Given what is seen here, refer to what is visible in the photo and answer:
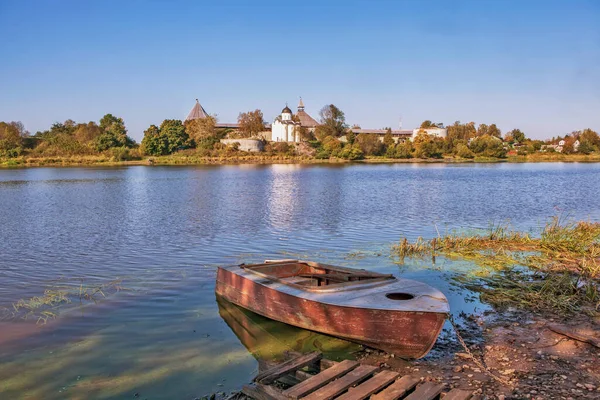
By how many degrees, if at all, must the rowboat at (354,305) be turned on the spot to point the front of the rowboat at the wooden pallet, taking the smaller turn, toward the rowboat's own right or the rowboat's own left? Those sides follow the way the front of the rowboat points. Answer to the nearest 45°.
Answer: approximately 45° to the rowboat's own right

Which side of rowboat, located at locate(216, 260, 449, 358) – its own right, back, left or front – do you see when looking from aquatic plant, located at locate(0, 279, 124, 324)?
back

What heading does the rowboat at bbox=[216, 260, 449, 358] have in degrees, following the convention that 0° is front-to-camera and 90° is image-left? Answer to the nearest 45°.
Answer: approximately 315°

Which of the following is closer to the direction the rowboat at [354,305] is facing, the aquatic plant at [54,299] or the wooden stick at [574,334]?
the wooden stick
